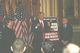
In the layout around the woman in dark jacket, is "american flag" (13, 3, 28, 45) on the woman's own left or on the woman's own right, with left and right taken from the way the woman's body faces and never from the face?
on the woman's own left

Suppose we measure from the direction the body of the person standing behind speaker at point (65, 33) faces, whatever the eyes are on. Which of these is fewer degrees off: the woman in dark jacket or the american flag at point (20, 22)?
the woman in dark jacket

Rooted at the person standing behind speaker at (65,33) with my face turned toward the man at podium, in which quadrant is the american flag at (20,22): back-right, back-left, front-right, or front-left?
front-right

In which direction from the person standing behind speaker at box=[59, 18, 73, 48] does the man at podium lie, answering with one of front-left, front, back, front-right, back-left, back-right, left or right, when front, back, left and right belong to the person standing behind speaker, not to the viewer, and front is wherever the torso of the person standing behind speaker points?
front-right

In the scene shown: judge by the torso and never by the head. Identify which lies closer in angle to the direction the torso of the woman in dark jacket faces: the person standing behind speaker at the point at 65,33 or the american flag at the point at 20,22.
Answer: the person standing behind speaker

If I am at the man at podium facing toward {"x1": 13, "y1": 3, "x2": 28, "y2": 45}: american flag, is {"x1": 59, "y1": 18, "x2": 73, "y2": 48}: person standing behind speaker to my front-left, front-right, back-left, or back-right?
back-right

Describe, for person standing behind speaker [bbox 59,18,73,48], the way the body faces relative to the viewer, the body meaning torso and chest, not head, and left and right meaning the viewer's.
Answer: facing the viewer and to the left of the viewer
